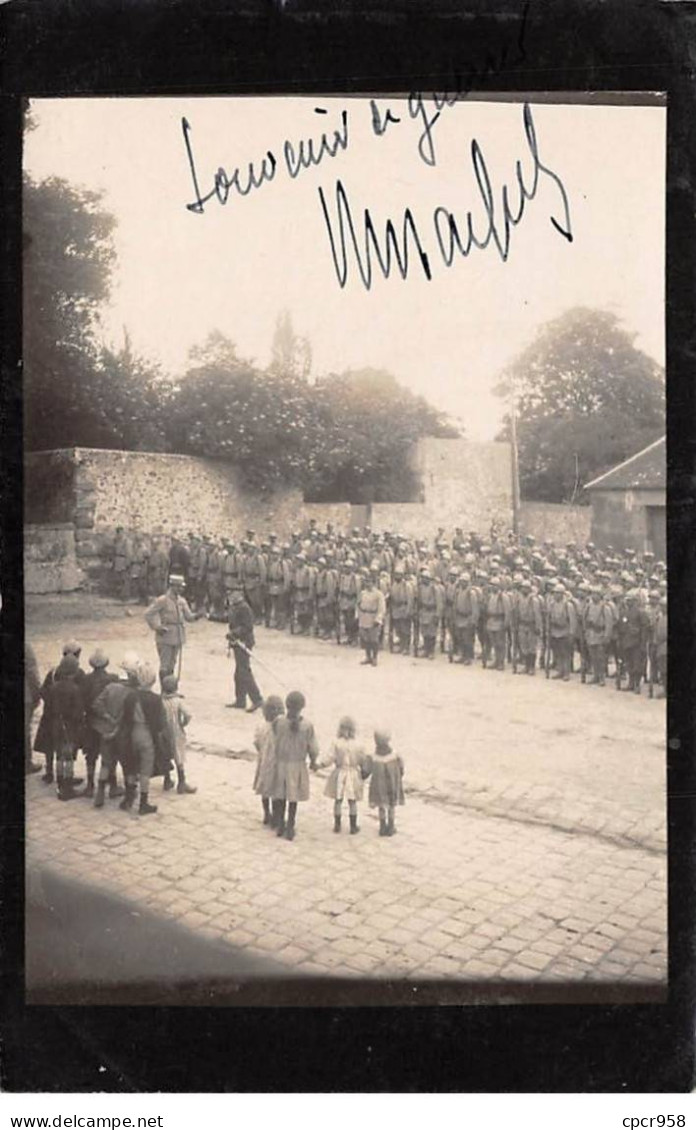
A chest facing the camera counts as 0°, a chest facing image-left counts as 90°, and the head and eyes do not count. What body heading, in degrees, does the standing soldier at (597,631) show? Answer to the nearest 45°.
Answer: approximately 45°

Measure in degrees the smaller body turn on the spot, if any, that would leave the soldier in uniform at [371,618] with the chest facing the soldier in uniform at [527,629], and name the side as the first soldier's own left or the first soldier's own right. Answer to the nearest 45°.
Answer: approximately 135° to the first soldier's own left

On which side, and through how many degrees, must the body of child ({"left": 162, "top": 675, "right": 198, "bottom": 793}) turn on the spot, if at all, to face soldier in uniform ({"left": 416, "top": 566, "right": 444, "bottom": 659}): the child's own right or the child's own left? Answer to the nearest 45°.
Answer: approximately 45° to the child's own right

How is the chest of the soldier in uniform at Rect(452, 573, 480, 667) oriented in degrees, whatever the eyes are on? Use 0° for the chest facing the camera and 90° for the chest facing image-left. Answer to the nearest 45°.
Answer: approximately 45°

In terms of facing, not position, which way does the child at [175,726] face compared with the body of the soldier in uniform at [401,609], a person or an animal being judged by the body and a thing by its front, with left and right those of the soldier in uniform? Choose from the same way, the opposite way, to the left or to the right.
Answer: the opposite way
